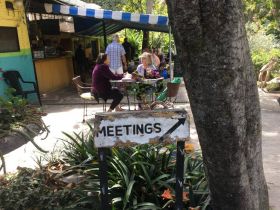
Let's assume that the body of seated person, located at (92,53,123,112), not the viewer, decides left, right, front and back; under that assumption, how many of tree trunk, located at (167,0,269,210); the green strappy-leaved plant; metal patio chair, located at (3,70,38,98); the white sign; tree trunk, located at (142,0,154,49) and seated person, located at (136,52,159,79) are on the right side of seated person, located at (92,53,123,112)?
3

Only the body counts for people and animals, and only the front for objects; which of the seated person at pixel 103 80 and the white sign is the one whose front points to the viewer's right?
the seated person

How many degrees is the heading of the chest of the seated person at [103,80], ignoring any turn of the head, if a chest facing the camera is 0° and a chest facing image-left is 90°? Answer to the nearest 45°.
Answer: approximately 270°

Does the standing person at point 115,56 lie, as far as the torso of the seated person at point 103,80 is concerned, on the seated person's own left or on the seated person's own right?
on the seated person's own left

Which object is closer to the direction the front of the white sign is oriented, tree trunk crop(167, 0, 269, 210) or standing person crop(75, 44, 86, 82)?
the tree trunk

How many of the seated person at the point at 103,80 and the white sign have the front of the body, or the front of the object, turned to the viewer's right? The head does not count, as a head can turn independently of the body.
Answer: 1

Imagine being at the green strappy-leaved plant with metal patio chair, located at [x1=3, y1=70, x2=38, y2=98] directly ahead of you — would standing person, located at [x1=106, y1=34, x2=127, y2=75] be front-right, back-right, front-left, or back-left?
front-right

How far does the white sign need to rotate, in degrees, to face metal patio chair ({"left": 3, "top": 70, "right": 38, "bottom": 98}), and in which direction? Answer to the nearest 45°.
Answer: approximately 135° to its right

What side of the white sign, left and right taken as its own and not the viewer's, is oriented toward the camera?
front

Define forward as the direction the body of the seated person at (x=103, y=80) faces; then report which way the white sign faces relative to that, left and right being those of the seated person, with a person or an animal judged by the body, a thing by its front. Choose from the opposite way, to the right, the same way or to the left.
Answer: to the right
